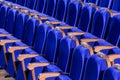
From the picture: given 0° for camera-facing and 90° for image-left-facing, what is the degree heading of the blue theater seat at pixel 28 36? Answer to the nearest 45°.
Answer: approximately 45°

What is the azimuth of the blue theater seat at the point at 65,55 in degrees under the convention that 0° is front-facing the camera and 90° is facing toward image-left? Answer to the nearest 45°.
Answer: approximately 45°
